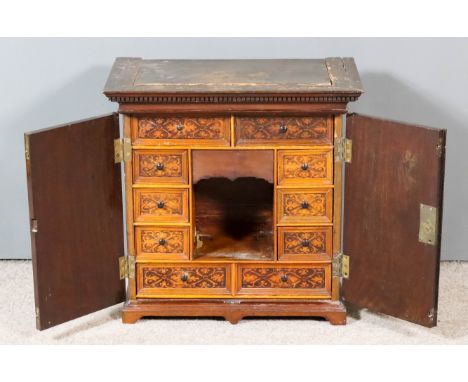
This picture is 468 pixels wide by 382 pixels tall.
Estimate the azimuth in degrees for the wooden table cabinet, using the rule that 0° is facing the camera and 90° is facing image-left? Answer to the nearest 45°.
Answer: approximately 0°
